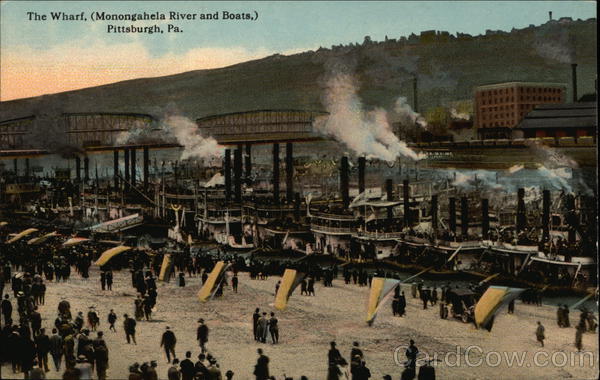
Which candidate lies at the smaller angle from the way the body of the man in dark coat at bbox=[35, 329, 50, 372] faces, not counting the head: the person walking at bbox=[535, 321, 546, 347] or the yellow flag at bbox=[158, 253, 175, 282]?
the yellow flag

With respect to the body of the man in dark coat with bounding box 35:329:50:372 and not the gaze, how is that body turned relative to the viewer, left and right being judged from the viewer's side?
facing away from the viewer

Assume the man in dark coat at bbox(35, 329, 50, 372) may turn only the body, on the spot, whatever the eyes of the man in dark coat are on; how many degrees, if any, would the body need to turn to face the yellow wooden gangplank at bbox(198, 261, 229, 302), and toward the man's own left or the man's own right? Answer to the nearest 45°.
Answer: approximately 45° to the man's own right

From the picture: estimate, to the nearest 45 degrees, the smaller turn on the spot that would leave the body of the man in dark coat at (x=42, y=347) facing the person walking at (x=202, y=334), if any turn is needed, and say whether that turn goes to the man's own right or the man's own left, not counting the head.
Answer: approximately 45° to the man's own right

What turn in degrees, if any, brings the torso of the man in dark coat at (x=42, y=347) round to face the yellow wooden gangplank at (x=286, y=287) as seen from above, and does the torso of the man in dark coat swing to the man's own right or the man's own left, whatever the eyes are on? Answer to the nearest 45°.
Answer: approximately 45° to the man's own right

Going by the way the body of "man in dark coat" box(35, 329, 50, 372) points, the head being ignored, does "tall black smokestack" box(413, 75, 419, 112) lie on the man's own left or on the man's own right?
on the man's own right

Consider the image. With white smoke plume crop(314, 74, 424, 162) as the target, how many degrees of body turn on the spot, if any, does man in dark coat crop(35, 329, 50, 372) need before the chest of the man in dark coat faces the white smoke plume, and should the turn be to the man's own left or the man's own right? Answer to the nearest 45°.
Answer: approximately 45° to the man's own right

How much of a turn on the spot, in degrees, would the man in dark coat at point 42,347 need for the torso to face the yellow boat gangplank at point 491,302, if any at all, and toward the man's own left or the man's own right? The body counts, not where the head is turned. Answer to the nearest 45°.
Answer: approximately 90° to the man's own right

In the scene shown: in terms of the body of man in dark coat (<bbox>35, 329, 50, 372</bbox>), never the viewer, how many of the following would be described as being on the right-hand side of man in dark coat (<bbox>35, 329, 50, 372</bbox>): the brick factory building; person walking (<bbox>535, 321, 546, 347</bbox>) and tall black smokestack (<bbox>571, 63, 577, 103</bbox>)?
3
